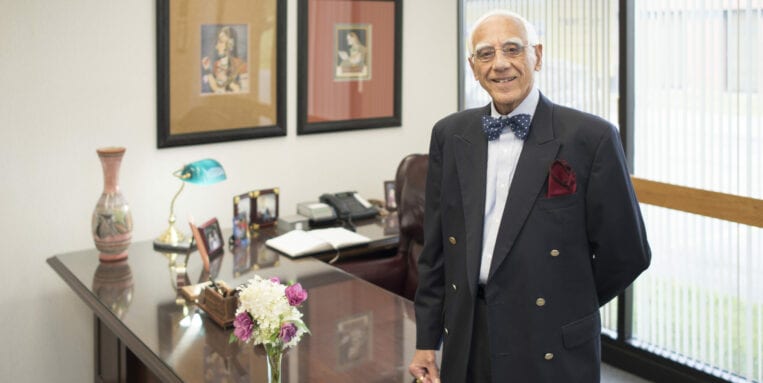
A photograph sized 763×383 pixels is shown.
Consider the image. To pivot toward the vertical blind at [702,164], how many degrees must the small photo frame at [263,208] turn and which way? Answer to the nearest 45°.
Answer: approximately 45° to its left

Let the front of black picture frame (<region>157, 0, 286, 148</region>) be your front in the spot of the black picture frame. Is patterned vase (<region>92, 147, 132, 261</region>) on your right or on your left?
on your right

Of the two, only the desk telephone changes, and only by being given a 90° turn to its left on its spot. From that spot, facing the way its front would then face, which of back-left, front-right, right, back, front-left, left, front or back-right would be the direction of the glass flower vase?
back-right

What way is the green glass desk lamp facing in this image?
to the viewer's right

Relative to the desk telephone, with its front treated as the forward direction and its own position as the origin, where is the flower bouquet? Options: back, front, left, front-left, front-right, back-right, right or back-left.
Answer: front-right

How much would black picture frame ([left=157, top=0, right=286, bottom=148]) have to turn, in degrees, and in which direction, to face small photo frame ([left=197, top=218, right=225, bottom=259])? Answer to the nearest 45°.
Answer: approximately 45° to its right

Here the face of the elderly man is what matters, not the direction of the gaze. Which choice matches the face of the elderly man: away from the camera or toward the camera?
toward the camera

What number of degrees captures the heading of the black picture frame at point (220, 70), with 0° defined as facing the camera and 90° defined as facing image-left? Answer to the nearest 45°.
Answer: approximately 315°

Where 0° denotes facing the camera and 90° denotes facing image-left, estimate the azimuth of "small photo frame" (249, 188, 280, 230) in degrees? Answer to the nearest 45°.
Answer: approximately 315°

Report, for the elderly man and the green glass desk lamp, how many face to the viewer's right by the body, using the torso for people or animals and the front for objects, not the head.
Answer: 1
